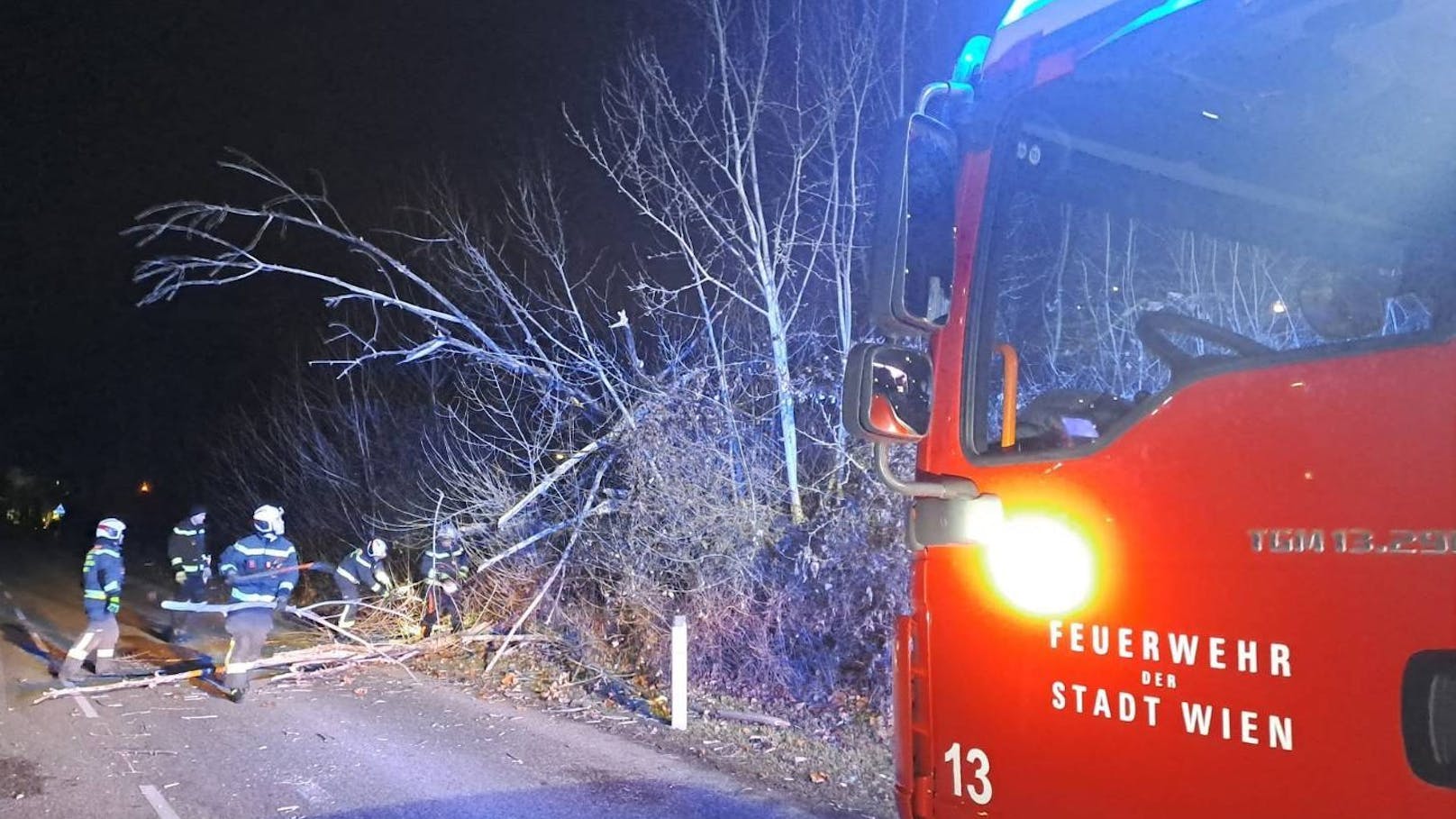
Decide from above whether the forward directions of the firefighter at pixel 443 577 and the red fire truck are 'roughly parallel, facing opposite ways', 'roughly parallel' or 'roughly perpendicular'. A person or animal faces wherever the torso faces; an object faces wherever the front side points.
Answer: roughly parallel, facing opposite ways

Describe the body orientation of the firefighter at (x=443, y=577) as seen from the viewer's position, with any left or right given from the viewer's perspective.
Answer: facing the viewer

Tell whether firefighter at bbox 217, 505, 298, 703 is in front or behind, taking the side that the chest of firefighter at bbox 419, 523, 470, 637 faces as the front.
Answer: in front

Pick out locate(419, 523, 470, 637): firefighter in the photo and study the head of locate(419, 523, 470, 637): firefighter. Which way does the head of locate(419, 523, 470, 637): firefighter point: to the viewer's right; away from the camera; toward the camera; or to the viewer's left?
toward the camera

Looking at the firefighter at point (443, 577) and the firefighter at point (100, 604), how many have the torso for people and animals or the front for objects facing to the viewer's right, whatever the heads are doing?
1

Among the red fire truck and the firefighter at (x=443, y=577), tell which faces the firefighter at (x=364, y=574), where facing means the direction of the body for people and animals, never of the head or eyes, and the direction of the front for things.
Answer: the red fire truck

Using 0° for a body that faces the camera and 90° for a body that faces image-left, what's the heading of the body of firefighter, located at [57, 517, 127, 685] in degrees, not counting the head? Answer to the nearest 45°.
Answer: approximately 270°

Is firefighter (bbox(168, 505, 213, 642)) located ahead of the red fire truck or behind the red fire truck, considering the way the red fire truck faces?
ahead

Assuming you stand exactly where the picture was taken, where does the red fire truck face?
facing away from the viewer and to the left of the viewer

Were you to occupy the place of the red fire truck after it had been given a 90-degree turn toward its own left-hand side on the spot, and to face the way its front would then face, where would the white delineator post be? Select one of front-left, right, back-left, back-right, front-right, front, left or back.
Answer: right

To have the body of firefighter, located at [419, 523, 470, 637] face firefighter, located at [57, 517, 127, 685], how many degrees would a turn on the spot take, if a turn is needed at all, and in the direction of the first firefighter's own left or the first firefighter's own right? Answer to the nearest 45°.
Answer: approximately 90° to the first firefighter's own right

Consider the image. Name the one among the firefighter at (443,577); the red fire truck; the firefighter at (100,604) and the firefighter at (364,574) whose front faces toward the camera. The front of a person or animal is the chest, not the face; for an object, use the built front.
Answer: the firefighter at (443,577)
